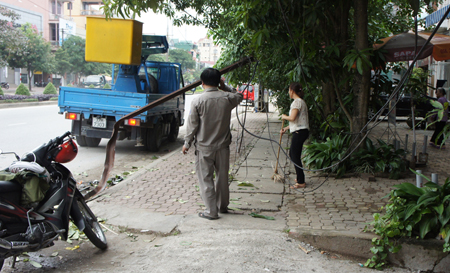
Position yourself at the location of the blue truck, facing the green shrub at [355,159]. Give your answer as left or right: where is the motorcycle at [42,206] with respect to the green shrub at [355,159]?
right

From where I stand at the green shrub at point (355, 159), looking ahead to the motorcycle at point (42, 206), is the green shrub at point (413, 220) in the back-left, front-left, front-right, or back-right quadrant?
front-left

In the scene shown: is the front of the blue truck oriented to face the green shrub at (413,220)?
no

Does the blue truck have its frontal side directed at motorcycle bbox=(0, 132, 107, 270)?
no

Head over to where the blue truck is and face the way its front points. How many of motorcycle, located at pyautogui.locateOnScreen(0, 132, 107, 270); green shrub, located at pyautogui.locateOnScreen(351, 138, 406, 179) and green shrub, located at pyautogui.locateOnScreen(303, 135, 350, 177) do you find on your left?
0

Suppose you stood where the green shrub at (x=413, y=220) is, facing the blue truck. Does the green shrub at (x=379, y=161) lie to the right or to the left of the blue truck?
right

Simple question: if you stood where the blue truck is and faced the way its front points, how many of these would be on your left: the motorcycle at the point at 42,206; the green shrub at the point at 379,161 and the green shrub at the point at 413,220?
0

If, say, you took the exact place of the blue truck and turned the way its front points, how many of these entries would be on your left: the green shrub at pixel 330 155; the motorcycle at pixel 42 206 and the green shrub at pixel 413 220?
0

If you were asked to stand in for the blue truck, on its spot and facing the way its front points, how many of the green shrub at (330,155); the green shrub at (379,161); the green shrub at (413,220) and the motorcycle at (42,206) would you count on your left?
0

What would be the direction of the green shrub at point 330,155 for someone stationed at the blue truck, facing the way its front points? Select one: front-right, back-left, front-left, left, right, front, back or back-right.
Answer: right

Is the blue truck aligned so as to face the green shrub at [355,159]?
no

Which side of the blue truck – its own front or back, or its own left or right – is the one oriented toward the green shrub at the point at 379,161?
right

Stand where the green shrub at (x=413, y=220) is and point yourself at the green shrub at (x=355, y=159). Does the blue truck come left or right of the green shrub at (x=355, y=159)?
left

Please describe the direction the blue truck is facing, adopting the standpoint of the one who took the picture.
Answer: facing away from the viewer and to the right of the viewer

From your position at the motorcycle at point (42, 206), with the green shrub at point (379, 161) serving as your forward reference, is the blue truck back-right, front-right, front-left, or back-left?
front-left
